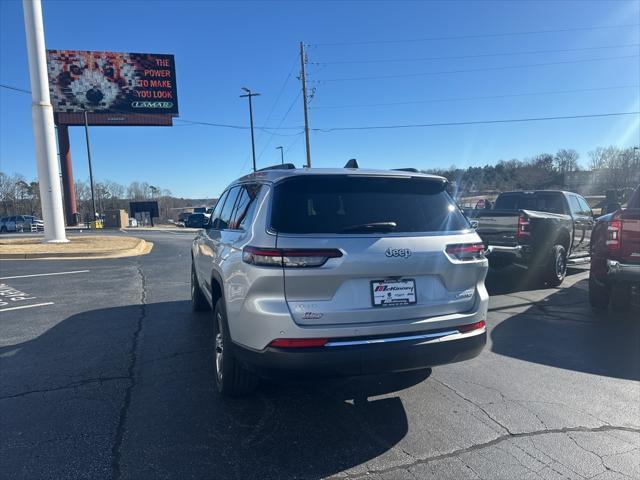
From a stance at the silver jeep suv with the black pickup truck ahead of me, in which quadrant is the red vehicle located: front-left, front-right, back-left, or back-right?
front-right

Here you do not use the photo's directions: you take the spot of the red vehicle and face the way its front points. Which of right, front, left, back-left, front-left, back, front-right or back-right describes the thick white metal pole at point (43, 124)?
left

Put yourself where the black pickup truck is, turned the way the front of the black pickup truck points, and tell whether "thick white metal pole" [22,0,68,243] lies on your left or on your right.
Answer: on your left

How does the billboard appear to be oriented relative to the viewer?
toward the camera

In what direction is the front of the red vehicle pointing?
away from the camera

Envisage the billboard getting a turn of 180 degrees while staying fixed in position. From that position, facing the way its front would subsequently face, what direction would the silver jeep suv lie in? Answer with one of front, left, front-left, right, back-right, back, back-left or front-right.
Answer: back

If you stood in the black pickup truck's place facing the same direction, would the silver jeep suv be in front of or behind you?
behind

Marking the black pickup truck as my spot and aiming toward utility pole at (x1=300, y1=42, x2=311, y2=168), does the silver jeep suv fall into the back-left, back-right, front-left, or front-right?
back-left

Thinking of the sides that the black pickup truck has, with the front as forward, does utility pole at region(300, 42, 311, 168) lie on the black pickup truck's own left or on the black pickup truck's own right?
on the black pickup truck's own left

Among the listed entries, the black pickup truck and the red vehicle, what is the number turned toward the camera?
0

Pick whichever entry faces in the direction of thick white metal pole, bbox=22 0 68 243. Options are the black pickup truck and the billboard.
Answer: the billboard

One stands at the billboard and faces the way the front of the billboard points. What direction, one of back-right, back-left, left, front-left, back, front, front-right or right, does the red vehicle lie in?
front

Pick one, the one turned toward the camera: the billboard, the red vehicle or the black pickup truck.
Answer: the billboard

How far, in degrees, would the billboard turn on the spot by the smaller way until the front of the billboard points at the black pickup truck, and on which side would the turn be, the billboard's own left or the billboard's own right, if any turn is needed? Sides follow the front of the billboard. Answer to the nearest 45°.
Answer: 0° — it already faces it

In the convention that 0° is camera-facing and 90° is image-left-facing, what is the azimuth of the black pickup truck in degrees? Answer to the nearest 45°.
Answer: approximately 225°

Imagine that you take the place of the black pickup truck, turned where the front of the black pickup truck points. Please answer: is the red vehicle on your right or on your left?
on your right

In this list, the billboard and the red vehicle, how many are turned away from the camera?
1

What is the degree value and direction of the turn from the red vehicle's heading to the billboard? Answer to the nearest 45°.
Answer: approximately 45° to its left
